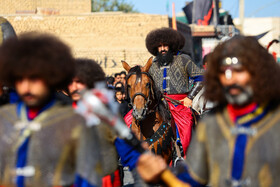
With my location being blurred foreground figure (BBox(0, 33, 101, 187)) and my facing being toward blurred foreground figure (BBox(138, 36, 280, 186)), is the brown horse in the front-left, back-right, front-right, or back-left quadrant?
front-left

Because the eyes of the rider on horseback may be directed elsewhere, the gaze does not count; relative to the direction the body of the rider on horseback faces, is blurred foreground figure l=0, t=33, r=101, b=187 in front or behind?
in front

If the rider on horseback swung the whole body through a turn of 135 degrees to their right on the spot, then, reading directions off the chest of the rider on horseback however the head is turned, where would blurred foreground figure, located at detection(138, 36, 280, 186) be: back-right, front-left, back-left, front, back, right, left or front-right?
back

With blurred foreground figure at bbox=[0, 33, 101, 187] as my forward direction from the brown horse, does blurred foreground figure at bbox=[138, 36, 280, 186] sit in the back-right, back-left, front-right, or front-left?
front-left

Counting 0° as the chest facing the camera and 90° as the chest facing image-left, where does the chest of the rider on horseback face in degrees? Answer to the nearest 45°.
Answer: approximately 45°

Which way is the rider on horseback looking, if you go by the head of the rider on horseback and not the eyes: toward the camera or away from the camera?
toward the camera
